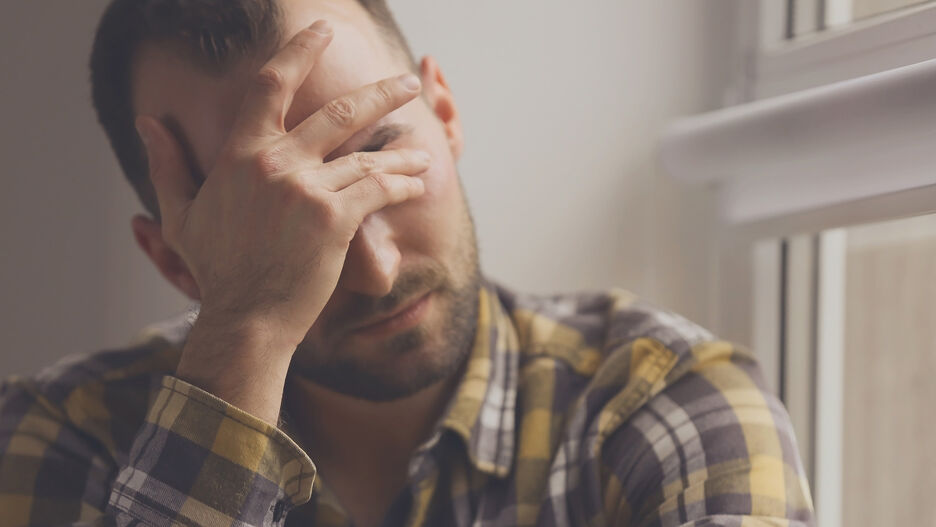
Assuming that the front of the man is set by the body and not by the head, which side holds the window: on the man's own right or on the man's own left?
on the man's own left

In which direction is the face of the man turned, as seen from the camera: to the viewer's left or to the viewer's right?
to the viewer's right

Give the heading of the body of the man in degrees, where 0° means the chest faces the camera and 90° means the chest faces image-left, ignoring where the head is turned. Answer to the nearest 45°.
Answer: approximately 0°
